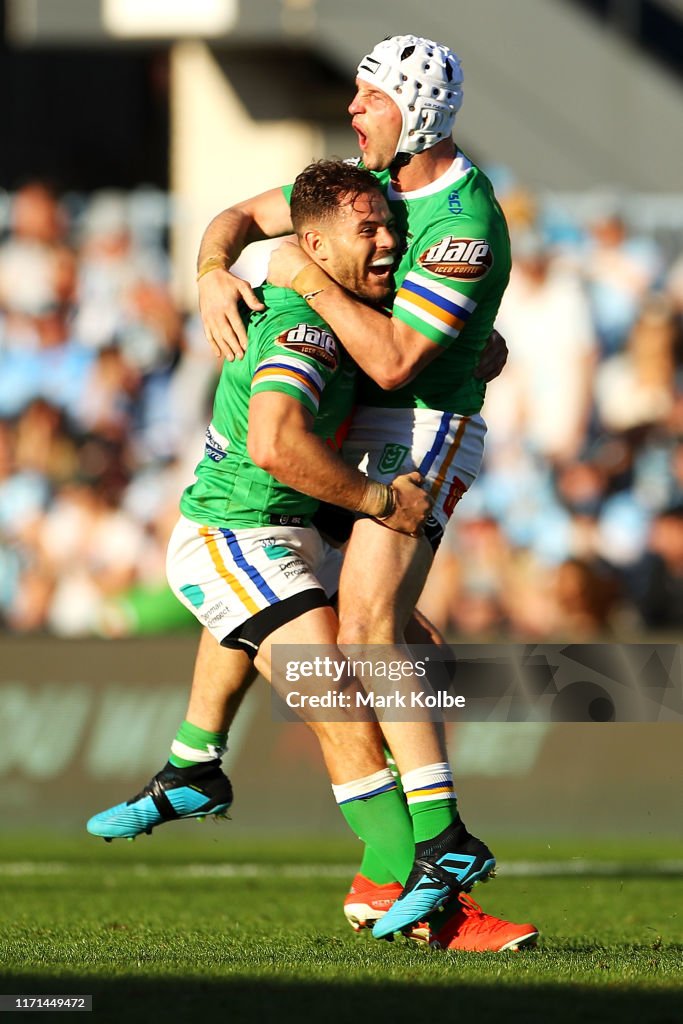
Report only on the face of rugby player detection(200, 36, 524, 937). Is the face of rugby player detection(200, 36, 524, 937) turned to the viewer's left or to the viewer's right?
to the viewer's left

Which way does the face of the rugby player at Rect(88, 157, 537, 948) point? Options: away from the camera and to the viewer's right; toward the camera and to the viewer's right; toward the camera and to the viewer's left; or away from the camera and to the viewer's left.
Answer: toward the camera and to the viewer's right

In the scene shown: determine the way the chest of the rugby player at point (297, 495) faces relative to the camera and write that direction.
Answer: to the viewer's right
